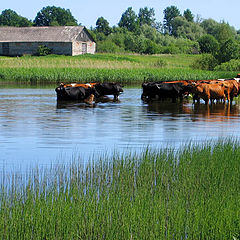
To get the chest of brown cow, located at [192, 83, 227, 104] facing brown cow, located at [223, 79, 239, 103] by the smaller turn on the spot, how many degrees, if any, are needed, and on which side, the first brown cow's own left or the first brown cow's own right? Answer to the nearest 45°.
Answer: approximately 135° to the first brown cow's own right

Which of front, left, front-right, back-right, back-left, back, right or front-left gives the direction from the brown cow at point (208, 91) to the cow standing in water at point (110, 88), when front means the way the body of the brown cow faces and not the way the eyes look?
front-right

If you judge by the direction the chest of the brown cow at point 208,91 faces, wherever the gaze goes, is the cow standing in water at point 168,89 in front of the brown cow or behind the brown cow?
in front

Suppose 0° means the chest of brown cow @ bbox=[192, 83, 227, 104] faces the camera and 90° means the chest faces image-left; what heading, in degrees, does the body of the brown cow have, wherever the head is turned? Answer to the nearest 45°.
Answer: approximately 90°

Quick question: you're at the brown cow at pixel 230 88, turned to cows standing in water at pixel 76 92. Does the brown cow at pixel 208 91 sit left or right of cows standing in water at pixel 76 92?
left

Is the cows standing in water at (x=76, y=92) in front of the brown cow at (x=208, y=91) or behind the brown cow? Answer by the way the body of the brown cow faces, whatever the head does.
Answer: in front

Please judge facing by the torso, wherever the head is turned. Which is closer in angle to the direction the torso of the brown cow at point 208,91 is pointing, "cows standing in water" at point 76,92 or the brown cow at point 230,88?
the cows standing in water
